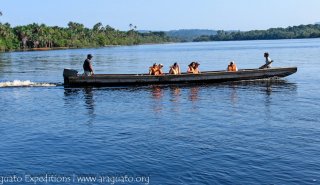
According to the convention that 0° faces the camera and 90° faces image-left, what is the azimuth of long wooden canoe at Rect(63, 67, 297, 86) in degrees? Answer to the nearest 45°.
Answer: approximately 270°
